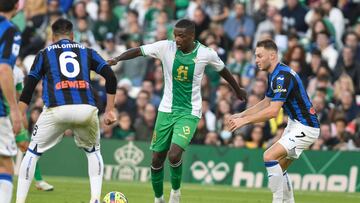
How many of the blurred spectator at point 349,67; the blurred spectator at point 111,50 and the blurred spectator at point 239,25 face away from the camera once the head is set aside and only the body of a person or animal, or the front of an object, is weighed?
0

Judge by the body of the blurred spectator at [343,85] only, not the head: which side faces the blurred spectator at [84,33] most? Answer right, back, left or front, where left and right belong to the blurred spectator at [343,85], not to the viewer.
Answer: right

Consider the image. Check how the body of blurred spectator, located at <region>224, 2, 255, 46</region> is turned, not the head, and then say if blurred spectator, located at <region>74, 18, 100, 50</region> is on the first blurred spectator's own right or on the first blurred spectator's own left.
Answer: on the first blurred spectator's own right

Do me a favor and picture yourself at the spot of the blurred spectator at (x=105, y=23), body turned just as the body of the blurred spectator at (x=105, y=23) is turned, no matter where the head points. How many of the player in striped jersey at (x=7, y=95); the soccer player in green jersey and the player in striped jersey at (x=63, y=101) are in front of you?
3

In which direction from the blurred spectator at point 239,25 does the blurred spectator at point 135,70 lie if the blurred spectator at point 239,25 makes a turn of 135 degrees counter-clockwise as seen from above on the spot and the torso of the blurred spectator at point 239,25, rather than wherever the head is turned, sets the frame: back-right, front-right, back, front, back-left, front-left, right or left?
back-left

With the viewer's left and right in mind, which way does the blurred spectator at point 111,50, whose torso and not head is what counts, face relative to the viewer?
facing the viewer

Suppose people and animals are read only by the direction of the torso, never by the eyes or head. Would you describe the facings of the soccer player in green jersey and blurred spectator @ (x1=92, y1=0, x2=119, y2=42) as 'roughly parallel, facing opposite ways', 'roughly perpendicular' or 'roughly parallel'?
roughly parallel

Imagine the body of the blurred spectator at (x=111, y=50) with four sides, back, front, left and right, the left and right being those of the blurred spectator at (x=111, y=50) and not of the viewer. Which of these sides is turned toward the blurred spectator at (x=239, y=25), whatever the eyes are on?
left

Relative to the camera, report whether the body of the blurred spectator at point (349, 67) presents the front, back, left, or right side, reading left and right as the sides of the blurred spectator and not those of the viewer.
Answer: front

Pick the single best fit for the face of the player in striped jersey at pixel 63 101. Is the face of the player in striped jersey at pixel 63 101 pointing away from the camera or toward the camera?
away from the camera

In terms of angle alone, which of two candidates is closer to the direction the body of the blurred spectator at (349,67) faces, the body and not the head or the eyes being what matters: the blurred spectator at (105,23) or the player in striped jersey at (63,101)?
the player in striped jersey

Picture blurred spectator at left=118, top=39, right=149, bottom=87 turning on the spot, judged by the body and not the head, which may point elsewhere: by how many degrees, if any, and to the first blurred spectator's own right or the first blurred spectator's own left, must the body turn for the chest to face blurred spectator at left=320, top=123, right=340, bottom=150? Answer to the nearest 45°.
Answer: approximately 45° to the first blurred spectator's own left

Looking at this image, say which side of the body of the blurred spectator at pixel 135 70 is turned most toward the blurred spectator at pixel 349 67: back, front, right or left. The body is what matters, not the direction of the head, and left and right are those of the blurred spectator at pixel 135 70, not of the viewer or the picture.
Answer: left

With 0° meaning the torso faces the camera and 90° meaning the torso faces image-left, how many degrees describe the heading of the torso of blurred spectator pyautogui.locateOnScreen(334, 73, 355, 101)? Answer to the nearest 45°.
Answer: approximately 0°

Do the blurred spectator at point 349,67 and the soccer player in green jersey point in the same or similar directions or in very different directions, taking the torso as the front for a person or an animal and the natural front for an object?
same or similar directions

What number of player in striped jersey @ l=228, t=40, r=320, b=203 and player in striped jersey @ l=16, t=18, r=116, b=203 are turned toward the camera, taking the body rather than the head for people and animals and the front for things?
0
